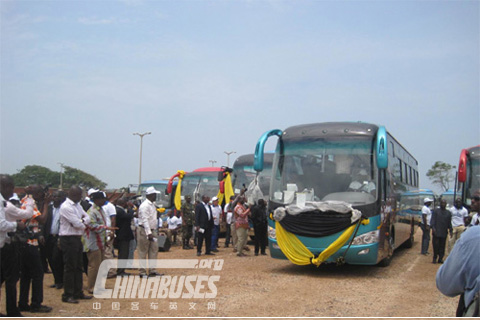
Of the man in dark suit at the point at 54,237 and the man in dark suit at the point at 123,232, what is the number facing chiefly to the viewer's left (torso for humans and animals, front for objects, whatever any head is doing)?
0

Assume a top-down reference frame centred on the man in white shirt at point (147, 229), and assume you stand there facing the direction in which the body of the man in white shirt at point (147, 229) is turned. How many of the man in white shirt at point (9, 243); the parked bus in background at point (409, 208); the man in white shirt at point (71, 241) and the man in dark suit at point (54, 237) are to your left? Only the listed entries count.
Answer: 1

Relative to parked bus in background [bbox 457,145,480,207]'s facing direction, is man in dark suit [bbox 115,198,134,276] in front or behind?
in front

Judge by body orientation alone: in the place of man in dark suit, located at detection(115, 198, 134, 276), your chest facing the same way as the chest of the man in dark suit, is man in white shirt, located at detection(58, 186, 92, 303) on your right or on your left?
on your right

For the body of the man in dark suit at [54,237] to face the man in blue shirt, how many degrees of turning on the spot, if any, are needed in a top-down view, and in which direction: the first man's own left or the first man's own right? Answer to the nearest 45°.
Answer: approximately 45° to the first man's own right
